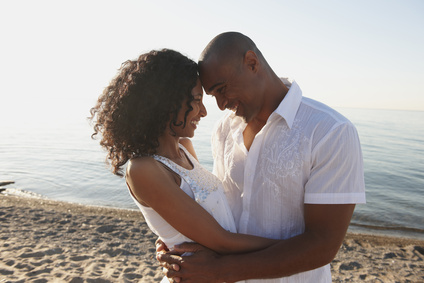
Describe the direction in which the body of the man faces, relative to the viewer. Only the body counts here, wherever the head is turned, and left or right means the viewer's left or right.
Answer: facing the viewer and to the left of the viewer

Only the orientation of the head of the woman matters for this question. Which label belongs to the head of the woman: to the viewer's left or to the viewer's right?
to the viewer's right

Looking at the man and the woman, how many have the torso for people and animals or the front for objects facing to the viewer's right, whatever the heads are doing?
1

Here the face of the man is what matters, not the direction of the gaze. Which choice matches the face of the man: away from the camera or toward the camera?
toward the camera

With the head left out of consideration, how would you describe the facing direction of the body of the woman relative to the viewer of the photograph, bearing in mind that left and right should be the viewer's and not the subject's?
facing to the right of the viewer
